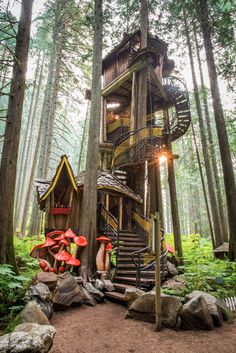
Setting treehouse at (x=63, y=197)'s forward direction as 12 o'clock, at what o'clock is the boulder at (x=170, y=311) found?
The boulder is roughly at 11 o'clock from the treehouse.

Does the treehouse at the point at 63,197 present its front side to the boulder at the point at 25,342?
yes

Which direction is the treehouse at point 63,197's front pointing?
toward the camera

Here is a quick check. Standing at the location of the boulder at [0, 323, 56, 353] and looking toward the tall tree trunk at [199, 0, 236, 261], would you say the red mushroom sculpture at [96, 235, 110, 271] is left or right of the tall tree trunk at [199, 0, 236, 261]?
left

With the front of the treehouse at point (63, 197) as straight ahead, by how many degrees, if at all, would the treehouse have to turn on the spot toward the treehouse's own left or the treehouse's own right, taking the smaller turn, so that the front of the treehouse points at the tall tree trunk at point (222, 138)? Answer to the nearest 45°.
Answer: approximately 90° to the treehouse's own left

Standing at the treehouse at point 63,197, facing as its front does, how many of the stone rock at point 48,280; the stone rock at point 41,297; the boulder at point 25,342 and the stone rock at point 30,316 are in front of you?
4

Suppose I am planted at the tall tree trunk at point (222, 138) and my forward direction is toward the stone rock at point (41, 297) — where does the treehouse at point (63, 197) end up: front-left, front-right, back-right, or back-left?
front-right
